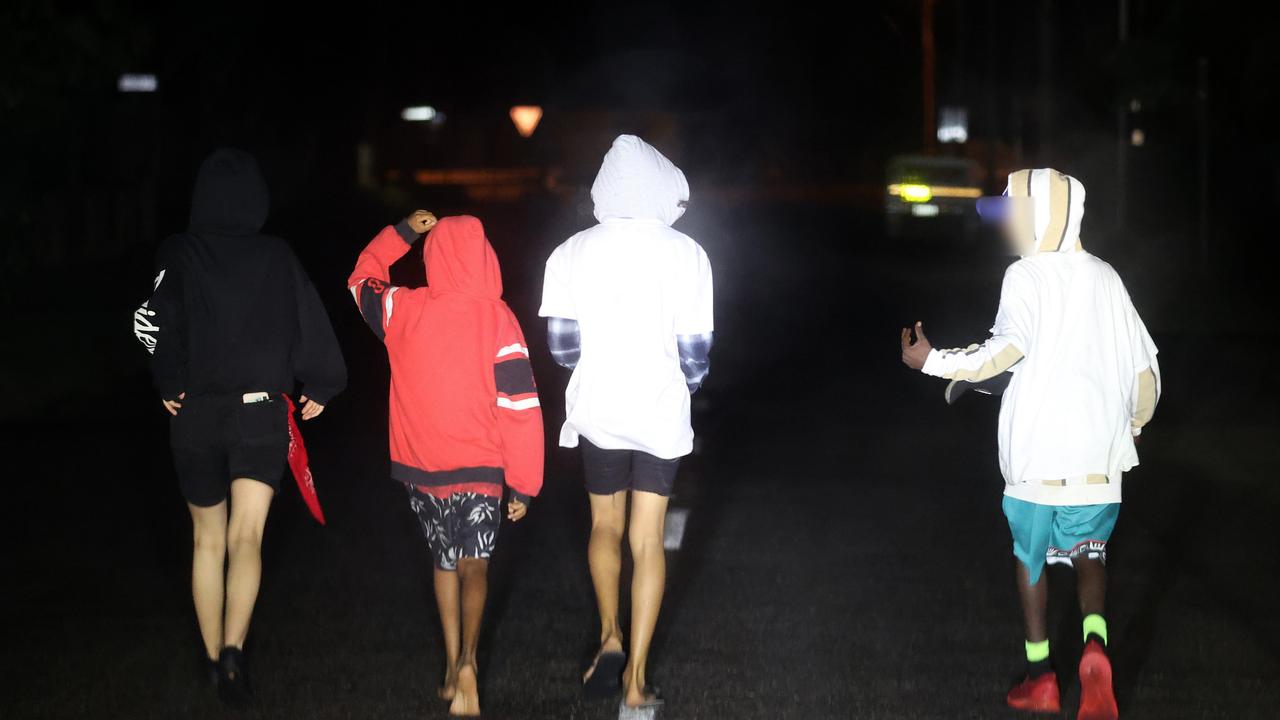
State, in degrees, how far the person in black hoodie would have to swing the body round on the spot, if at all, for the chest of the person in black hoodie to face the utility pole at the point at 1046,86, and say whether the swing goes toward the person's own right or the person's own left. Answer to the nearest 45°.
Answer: approximately 45° to the person's own right

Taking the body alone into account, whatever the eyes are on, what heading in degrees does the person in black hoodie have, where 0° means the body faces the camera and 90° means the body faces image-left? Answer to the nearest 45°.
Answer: approximately 180°

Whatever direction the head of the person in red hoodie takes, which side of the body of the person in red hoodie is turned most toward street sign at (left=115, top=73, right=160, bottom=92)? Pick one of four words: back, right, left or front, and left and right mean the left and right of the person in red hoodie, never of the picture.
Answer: front

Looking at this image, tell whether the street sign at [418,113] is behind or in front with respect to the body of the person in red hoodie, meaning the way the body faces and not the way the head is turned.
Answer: in front

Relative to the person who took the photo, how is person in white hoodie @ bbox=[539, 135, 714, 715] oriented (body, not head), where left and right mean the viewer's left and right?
facing away from the viewer

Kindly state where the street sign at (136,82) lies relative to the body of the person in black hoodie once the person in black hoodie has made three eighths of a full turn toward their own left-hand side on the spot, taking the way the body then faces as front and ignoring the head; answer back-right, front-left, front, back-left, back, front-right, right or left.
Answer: back-right

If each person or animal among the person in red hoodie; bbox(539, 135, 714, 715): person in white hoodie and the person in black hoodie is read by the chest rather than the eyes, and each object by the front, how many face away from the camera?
3

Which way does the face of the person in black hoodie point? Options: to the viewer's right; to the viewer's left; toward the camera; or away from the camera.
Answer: away from the camera

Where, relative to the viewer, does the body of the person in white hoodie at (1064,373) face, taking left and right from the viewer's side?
facing away from the viewer and to the left of the viewer

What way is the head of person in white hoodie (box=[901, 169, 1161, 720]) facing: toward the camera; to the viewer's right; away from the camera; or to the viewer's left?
to the viewer's left

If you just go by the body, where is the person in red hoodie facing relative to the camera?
away from the camera

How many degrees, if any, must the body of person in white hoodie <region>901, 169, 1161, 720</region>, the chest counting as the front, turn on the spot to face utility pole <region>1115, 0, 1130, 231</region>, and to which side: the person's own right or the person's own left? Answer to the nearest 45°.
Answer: approximately 45° to the person's own right

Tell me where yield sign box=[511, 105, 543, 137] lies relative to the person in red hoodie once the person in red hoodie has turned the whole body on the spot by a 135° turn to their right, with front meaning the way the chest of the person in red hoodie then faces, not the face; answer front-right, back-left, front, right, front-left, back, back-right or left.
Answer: back-left

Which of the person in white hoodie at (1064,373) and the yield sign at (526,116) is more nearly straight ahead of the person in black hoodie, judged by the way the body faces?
the yield sign

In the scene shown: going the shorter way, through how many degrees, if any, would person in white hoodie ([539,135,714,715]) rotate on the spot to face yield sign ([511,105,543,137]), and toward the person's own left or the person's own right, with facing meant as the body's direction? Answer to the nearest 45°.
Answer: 0° — they already face it

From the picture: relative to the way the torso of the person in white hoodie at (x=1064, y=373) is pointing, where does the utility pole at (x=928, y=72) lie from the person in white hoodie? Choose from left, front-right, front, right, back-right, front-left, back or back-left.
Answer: front-right

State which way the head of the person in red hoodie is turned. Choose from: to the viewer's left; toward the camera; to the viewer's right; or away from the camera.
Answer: away from the camera
